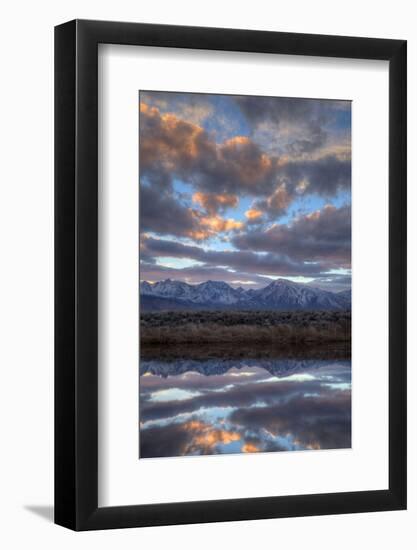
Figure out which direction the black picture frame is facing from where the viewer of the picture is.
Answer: facing the viewer and to the right of the viewer
